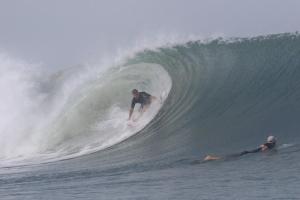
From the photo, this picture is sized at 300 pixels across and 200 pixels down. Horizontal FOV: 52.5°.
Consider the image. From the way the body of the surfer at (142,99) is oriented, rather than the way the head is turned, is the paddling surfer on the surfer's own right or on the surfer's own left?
on the surfer's own left
